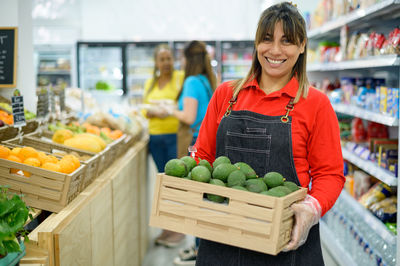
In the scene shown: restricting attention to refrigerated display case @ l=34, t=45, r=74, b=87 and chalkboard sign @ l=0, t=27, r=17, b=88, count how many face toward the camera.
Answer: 2

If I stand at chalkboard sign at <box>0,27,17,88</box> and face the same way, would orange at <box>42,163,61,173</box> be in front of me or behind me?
in front

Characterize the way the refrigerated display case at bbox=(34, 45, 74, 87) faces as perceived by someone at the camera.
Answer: facing the viewer

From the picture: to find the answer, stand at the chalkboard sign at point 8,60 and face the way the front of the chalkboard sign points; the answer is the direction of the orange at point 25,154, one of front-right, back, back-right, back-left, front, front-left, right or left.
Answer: front

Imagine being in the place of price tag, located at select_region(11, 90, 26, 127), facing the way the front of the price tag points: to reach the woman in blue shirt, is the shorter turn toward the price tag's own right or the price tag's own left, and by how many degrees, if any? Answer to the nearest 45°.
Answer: approximately 135° to the price tag's own left

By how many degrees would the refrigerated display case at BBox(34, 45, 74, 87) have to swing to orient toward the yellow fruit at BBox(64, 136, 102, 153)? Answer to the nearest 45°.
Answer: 0° — it already faces it

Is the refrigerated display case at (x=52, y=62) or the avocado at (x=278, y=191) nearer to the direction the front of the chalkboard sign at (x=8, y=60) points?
the avocado

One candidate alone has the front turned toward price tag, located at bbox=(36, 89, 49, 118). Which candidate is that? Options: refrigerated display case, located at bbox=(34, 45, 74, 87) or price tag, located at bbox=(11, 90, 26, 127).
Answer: the refrigerated display case

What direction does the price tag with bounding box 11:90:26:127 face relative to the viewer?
toward the camera

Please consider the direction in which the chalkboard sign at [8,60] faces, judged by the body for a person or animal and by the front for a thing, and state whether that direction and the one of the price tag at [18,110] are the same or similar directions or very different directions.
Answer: same or similar directions
